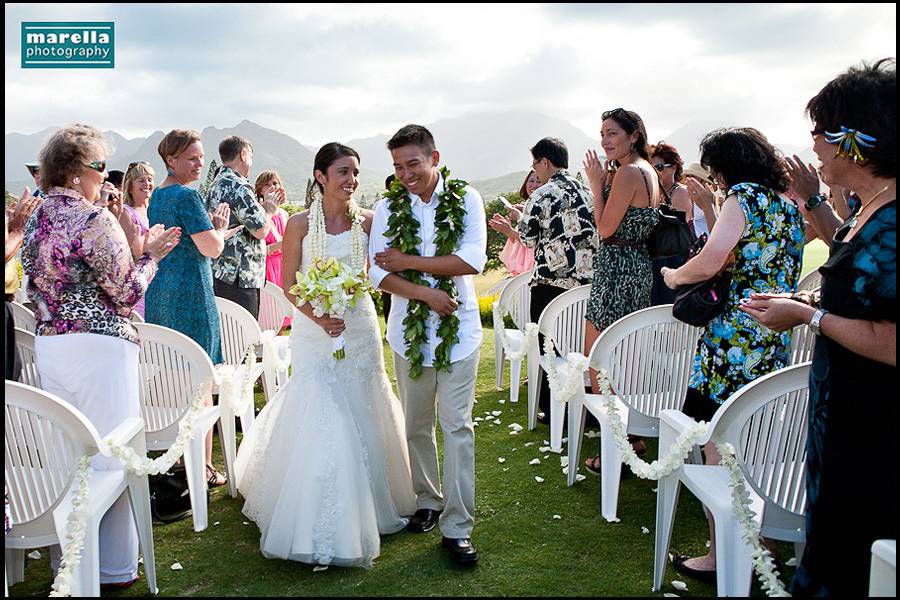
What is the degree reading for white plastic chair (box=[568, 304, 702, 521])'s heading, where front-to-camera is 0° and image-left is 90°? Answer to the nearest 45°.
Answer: approximately 135°

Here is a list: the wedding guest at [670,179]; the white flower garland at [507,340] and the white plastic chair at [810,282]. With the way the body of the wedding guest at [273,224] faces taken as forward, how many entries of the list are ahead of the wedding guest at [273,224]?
3

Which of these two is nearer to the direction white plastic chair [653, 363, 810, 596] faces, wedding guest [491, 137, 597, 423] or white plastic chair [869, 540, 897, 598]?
the wedding guest

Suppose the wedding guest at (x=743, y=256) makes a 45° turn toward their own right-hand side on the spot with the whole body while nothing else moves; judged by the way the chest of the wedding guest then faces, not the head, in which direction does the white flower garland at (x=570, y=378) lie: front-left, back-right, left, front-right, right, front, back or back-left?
front-left

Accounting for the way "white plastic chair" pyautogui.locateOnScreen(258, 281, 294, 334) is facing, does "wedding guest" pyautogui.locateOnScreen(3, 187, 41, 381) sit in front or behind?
behind

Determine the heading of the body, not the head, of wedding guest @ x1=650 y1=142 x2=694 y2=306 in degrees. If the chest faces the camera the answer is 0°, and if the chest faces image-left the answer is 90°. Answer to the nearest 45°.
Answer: approximately 45°

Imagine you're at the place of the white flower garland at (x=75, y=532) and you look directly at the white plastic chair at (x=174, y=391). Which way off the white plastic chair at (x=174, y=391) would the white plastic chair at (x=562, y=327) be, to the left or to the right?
right

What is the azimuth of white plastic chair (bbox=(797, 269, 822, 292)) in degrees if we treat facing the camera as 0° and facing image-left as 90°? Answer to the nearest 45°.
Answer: approximately 135°

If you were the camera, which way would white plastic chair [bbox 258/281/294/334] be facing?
facing away from the viewer and to the right of the viewer

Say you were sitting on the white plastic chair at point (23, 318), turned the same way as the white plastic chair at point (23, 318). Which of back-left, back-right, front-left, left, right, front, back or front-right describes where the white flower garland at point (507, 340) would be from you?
front-right

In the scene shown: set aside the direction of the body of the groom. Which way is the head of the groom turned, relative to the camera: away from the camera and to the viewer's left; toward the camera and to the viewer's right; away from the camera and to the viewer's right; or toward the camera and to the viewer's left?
toward the camera and to the viewer's left

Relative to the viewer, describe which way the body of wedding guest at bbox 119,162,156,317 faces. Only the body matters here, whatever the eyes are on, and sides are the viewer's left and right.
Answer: facing the viewer and to the right of the viewer

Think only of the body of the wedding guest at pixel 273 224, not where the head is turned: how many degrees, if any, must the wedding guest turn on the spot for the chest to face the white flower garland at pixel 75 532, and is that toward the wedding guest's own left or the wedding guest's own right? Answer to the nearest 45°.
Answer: approximately 45° to the wedding guest's own right

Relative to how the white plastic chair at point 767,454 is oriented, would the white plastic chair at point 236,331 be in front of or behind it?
in front

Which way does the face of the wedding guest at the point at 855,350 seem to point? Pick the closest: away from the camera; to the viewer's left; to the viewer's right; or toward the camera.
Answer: to the viewer's left
